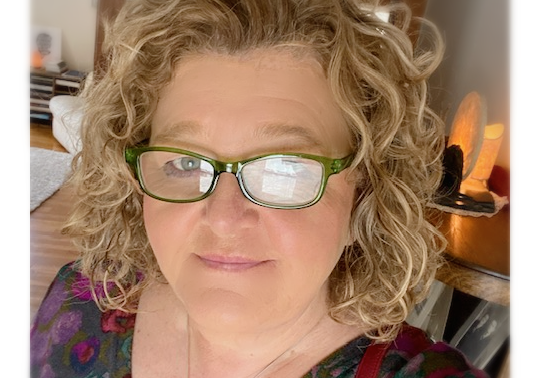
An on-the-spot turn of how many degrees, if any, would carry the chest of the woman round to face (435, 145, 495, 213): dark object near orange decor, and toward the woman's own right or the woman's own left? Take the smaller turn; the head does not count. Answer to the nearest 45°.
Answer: approximately 135° to the woman's own left

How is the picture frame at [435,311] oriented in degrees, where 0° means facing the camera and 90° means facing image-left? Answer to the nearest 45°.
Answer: approximately 45°

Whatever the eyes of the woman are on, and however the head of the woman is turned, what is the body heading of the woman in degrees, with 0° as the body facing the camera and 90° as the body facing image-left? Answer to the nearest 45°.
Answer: approximately 0°

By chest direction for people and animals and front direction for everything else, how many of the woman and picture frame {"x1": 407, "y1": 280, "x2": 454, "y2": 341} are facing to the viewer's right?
0

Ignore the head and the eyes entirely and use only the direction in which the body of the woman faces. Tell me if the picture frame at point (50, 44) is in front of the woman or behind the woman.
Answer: behind
